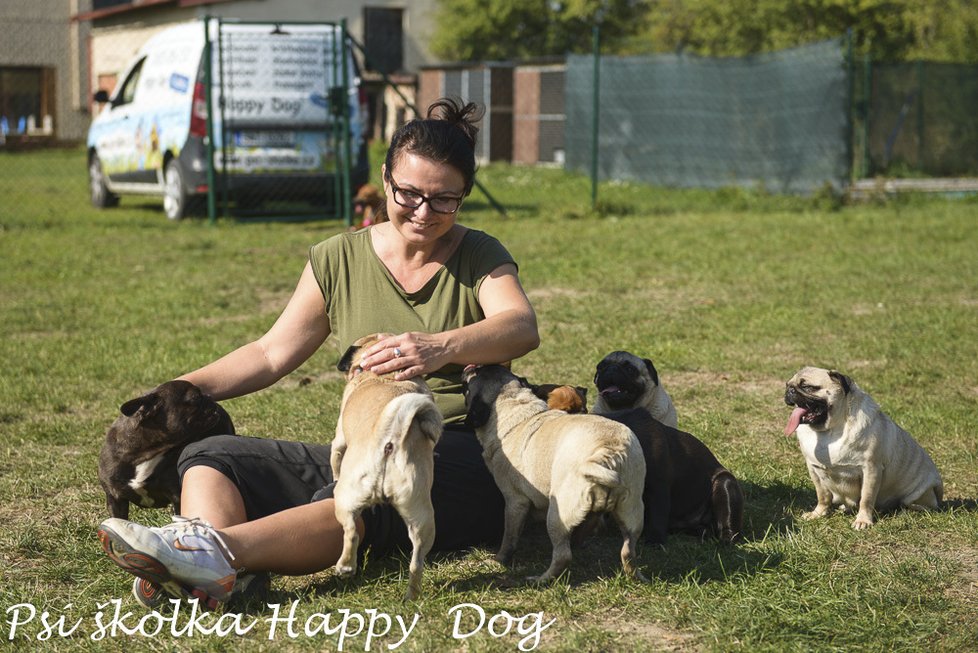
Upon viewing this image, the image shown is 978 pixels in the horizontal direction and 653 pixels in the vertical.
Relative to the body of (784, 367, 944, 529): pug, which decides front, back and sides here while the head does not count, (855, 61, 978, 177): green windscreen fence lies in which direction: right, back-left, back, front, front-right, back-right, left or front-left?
back-right

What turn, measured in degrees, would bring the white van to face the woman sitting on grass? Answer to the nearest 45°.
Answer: approximately 135° to its left

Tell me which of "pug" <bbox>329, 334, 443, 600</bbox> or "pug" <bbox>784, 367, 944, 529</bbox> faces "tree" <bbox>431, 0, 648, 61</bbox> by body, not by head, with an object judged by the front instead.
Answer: "pug" <bbox>329, 334, 443, 600</bbox>

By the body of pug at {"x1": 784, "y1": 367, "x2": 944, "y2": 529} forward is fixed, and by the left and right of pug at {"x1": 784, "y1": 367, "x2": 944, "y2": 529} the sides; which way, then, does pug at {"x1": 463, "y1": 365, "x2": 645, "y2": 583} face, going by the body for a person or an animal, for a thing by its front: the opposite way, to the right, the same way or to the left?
to the right

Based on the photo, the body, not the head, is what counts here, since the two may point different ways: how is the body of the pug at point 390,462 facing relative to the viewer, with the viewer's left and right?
facing away from the viewer

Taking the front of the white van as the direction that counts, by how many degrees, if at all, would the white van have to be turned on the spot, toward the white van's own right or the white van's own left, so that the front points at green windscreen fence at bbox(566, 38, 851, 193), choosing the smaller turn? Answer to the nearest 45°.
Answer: approximately 90° to the white van's own right

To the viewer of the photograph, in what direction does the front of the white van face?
facing away from the viewer and to the left of the viewer

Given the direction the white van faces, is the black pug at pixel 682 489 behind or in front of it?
behind
